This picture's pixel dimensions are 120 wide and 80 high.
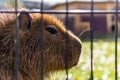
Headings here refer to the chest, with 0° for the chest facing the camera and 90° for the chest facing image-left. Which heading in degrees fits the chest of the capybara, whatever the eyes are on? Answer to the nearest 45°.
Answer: approximately 270°
